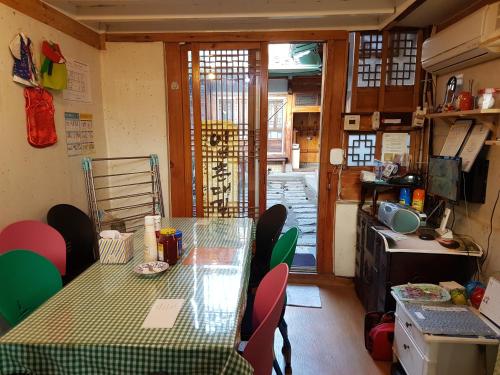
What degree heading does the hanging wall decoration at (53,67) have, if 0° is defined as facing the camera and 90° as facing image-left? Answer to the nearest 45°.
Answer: approximately 315°

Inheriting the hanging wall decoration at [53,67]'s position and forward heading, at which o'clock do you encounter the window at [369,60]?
The window is roughly at 11 o'clock from the hanging wall decoration.

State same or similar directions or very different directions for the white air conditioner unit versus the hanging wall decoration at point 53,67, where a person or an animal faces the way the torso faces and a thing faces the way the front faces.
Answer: very different directions

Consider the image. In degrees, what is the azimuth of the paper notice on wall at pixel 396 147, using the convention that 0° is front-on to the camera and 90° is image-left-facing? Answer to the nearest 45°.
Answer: approximately 0°

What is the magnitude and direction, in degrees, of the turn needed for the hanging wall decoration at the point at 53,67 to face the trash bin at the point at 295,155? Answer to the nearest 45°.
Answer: approximately 90° to its left

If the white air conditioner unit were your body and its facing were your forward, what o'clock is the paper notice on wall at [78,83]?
The paper notice on wall is roughly at 1 o'clock from the white air conditioner unit.

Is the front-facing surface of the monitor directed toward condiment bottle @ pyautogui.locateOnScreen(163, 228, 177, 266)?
yes

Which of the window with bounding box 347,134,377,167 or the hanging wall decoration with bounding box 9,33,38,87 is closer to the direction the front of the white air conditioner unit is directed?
the hanging wall decoration
